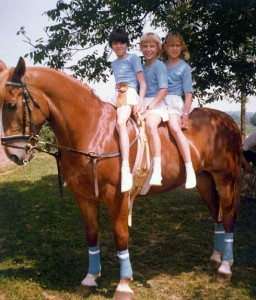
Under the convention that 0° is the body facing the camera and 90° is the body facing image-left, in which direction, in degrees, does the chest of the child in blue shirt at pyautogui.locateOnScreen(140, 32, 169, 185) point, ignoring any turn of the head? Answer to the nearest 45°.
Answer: approximately 45°

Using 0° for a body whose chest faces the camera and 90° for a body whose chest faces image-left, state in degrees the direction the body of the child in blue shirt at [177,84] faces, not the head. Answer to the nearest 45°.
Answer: approximately 45°

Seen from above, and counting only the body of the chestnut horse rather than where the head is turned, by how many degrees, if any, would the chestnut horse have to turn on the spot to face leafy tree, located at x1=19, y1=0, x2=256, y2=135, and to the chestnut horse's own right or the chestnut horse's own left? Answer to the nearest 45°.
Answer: approximately 135° to the chestnut horse's own right

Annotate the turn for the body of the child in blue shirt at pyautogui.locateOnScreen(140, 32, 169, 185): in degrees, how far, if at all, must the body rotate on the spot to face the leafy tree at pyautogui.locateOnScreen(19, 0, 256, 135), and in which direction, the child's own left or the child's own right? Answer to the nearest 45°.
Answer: approximately 135° to the child's own right

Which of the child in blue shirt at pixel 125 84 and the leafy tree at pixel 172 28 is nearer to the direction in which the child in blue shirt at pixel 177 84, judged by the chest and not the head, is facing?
the child in blue shirt
